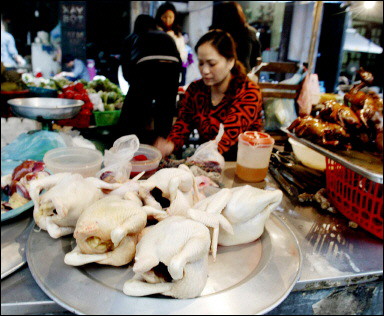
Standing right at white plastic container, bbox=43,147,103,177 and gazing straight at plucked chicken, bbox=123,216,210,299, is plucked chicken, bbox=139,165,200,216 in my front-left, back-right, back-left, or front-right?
front-left

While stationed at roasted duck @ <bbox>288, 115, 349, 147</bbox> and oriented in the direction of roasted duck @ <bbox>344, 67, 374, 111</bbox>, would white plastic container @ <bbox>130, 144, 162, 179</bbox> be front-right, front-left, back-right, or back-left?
back-left

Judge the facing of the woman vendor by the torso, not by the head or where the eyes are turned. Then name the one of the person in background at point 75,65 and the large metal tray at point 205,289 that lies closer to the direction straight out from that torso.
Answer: the large metal tray

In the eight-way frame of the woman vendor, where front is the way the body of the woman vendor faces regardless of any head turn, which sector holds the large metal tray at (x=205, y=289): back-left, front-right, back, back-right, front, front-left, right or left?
front-left

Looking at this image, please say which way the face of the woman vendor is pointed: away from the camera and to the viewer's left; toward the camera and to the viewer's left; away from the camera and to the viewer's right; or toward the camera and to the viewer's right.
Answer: toward the camera and to the viewer's left

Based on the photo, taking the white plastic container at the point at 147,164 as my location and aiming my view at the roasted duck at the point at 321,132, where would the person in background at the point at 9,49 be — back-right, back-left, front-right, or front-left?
back-left

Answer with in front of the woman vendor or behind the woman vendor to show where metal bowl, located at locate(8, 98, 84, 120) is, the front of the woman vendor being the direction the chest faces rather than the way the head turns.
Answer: in front

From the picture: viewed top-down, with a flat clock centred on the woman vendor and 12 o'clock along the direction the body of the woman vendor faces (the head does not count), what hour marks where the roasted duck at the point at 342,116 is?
The roasted duck is roughly at 10 o'clock from the woman vendor.
